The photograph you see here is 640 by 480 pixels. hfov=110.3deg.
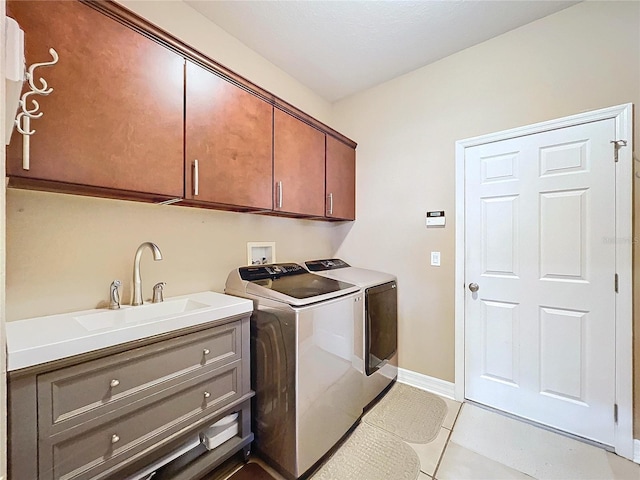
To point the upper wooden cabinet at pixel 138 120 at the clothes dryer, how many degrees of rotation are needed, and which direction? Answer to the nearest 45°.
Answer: approximately 45° to its left

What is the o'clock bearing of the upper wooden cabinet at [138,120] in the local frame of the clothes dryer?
The upper wooden cabinet is roughly at 3 o'clock from the clothes dryer.

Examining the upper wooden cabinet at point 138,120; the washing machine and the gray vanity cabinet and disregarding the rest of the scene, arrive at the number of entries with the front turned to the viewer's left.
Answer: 0

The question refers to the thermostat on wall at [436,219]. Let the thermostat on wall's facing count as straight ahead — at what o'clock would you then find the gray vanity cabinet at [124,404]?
The gray vanity cabinet is roughly at 1 o'clock from the thermostat on wall.

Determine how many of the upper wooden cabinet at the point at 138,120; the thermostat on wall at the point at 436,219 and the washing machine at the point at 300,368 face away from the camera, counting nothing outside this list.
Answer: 0

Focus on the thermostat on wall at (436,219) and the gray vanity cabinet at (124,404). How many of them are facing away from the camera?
0

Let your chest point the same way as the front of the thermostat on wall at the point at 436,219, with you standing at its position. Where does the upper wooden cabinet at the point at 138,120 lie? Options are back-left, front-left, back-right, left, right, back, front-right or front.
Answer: front-right

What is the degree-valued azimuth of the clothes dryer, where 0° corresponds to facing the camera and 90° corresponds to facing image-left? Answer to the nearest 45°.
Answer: approximately 315°

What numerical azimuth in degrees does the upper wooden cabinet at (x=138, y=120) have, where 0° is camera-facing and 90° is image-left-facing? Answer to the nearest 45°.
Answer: approximately 315°

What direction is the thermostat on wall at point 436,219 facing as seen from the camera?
toward the camera

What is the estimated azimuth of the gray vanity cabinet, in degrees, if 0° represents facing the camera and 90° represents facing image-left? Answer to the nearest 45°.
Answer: approximately 315°

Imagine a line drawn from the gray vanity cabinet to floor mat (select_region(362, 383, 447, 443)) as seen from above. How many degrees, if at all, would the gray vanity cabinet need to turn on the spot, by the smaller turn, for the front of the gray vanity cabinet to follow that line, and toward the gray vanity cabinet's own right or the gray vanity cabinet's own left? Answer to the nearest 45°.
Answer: approximately 45° to the gray vanity cabinet's own left

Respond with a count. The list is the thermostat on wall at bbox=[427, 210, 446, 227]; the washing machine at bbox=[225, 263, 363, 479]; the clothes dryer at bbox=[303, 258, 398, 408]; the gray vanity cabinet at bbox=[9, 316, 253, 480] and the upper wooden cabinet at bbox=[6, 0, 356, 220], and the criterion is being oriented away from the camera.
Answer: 0

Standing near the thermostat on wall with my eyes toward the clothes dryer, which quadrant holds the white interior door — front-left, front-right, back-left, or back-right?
back-left

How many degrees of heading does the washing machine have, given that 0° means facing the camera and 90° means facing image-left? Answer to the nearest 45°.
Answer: approximately 315°

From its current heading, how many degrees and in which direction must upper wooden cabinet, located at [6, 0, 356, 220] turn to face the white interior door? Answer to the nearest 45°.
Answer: approximately 45° to its left
